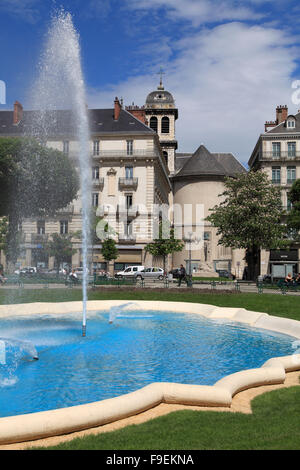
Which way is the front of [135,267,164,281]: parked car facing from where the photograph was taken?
facing to the left of the viewer

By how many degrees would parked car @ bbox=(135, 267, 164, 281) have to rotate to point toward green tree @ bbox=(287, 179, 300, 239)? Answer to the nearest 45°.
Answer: approximately 135° to its left

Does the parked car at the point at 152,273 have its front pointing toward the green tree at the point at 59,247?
yes

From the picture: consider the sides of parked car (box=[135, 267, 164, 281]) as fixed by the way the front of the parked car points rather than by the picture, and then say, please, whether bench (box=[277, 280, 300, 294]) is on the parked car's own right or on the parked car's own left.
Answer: on the parked car's own left

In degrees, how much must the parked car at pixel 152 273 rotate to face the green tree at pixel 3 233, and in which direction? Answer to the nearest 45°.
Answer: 0° — it already faces it

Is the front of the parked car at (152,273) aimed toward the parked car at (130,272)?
yes

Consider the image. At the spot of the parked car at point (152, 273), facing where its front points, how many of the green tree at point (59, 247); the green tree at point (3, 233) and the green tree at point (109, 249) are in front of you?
3
